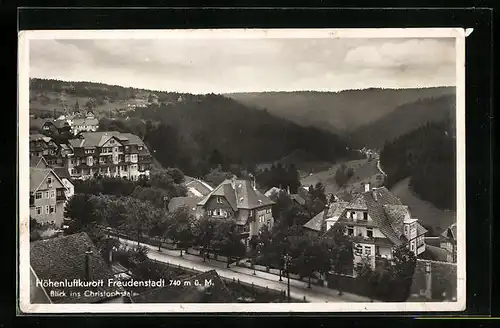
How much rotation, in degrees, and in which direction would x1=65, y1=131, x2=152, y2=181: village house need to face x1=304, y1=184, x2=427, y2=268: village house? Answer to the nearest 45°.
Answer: approximately 90° to its left

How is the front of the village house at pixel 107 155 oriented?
toward the camera
